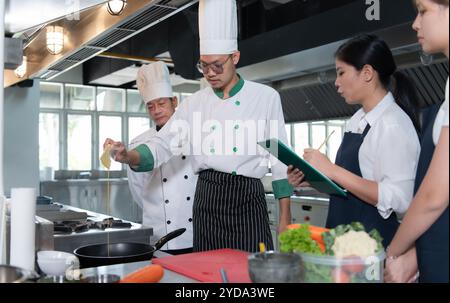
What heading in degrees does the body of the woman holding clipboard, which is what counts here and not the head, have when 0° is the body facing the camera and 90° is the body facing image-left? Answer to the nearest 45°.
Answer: approximately 90°

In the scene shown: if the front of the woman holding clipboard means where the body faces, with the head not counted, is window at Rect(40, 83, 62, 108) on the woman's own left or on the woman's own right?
on the woman's own right

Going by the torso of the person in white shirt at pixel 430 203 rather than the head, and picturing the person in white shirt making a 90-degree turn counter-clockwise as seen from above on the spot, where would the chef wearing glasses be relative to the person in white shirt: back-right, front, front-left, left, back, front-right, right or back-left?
back-right

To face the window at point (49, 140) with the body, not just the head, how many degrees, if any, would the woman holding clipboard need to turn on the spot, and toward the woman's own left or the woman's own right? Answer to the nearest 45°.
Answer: approximately 45° to the woman's own right

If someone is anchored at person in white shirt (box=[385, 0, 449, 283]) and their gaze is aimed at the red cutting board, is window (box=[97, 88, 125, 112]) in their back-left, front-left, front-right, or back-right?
front-right

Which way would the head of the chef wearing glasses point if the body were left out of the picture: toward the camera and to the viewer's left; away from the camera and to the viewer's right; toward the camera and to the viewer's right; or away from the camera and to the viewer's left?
toward the camera and to the viewer's left

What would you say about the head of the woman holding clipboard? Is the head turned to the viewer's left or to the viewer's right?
to the viewer's left

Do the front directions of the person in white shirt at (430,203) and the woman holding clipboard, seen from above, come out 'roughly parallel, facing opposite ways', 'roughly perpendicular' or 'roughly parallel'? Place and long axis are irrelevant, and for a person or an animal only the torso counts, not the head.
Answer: roughly parallel

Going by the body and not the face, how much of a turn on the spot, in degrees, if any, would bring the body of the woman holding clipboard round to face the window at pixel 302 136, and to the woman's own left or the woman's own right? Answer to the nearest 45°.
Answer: approximately 90° to the woman's own right

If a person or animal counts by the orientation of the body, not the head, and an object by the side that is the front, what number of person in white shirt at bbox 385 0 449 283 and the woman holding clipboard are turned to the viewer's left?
2

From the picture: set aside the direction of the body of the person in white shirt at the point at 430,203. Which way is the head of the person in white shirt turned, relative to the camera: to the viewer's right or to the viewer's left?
to the viewer's left

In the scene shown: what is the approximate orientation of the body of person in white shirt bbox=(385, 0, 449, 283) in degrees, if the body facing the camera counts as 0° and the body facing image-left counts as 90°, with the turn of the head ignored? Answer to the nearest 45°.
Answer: approximately 90°
